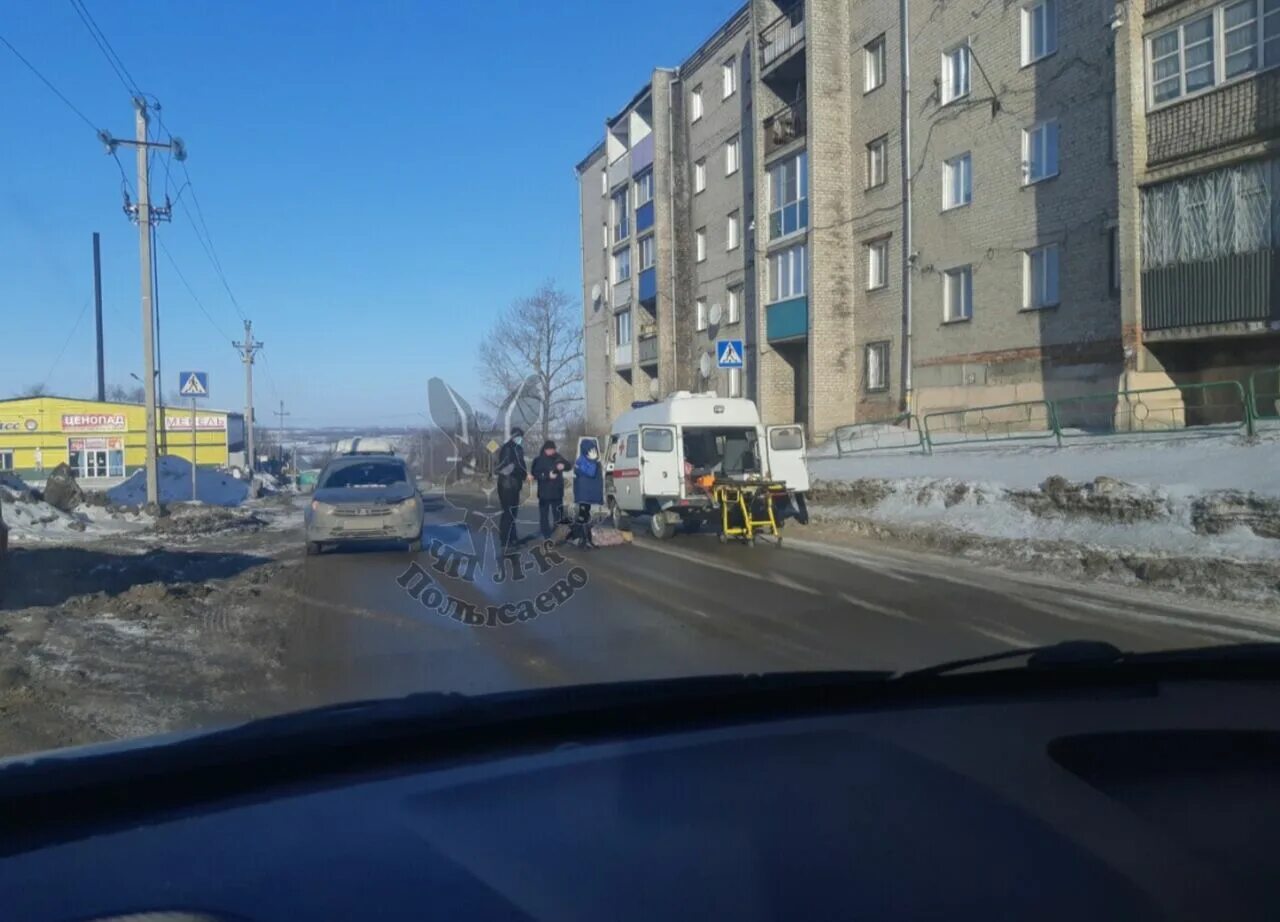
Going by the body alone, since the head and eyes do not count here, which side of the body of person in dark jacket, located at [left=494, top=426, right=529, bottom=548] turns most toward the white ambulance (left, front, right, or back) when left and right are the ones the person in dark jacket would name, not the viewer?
front

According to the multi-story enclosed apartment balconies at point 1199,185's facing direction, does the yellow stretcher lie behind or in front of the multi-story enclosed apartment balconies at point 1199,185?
in front

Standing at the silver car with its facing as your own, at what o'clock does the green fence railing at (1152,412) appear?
The green fence railing is roughly at 9 o'clock from the silver car.

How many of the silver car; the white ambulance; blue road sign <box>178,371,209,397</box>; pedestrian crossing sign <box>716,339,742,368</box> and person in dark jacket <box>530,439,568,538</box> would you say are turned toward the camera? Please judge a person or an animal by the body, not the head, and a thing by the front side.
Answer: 4

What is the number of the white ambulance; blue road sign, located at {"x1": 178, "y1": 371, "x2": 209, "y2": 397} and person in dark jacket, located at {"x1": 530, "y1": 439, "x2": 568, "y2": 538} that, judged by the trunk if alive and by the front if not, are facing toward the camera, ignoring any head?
2

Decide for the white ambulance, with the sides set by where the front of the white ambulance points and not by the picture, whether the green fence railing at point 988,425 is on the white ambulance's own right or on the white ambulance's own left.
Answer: on the white ambulance's own right

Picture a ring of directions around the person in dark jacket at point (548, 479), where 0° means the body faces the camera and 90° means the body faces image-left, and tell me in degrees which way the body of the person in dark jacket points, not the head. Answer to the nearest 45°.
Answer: approximately 0°

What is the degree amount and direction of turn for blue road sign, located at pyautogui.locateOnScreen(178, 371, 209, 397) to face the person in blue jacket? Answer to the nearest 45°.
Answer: approximately 45° to its left
